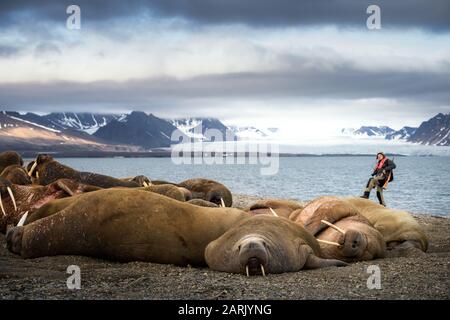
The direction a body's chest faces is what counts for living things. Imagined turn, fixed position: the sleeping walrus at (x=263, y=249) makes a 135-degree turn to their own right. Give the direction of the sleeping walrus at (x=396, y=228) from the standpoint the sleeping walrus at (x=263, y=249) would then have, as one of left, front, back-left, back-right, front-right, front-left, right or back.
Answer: right

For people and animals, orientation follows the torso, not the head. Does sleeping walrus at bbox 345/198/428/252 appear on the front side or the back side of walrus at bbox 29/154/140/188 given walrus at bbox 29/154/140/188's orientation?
on the back side

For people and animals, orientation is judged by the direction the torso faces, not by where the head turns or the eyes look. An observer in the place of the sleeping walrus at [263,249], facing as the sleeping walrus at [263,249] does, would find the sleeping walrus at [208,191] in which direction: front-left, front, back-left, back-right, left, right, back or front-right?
back

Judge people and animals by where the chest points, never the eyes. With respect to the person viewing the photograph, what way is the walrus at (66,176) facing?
facing to the left of the viewer

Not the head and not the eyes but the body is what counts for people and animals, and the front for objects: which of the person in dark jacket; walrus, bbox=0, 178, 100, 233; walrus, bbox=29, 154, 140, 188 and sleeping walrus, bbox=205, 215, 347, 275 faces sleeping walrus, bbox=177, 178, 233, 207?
the person in dark jacket

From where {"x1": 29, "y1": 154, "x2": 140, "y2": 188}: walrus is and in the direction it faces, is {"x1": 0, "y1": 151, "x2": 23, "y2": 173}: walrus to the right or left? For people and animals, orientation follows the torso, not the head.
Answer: on its right

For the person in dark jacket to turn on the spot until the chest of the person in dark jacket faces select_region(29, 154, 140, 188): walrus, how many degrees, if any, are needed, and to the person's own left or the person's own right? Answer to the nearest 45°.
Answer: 0° — they already face it

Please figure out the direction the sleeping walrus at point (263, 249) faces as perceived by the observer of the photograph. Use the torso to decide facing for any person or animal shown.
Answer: facing the viewer

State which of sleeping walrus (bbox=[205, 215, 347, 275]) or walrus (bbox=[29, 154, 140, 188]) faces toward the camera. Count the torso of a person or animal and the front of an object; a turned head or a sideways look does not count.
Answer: the sleeping walrus

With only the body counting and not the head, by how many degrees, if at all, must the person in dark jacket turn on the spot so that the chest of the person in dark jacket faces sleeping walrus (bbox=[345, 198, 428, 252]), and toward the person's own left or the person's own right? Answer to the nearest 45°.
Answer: approximately 45° to the person's own left

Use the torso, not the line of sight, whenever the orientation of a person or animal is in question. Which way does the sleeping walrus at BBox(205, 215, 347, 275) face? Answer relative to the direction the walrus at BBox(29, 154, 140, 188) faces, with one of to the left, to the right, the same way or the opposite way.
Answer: to the left

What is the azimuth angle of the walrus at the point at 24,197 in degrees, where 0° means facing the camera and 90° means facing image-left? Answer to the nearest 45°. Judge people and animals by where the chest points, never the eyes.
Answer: approximately 45°
